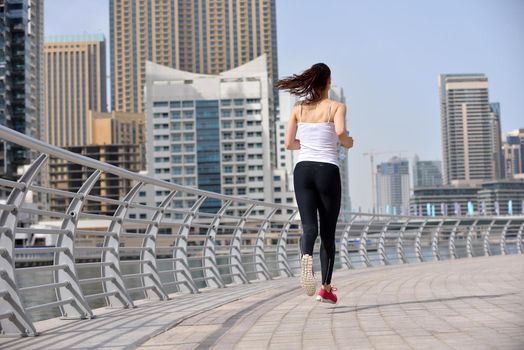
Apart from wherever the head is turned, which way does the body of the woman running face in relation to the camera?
away from the camera
